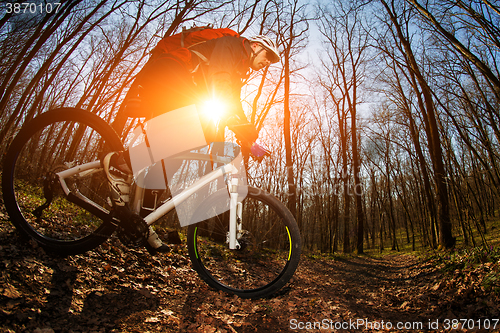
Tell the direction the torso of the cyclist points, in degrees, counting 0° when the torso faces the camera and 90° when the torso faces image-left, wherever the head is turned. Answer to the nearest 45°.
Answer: approximately 270°
